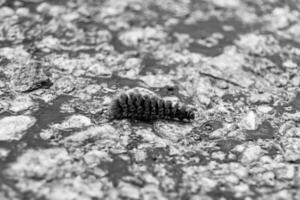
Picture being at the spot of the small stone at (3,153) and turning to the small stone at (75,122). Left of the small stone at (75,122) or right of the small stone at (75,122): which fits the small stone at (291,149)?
right
